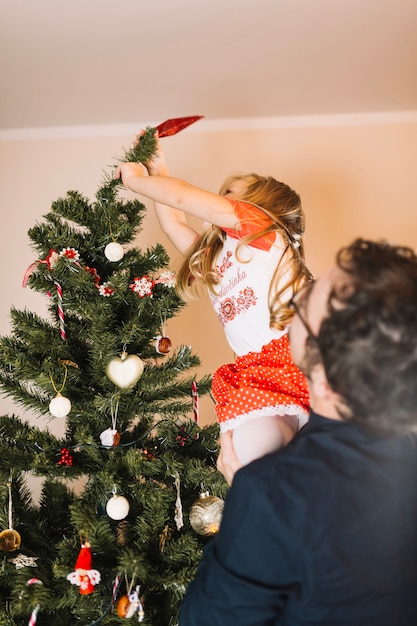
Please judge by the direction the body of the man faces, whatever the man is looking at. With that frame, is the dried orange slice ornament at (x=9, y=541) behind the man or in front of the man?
in front

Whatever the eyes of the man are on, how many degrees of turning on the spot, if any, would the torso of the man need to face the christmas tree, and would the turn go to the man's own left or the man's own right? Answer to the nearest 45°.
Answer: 0° — they already face it

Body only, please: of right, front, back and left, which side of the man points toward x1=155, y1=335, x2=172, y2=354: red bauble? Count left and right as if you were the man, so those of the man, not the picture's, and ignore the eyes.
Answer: front

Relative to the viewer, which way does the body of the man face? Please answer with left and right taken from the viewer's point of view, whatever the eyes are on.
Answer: facing away from the viewer and to the left of the viewer

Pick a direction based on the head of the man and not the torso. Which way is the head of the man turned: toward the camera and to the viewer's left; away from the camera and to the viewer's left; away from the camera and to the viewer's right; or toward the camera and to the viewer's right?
away from the camera and to the viewer's left
